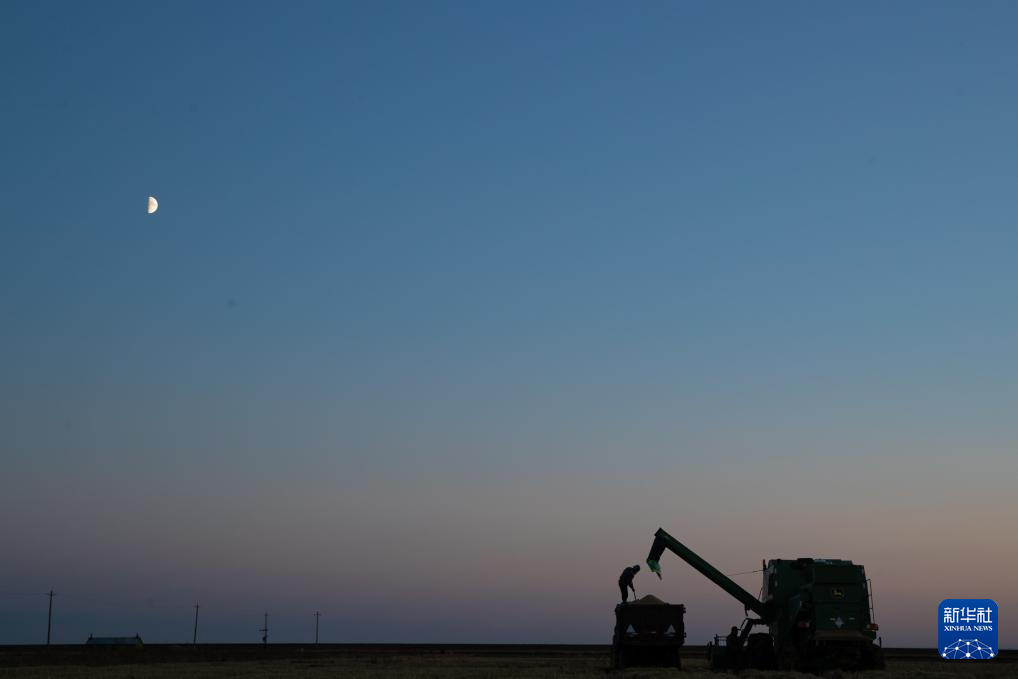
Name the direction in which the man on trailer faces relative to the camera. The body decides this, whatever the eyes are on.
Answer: to the viewer's right
